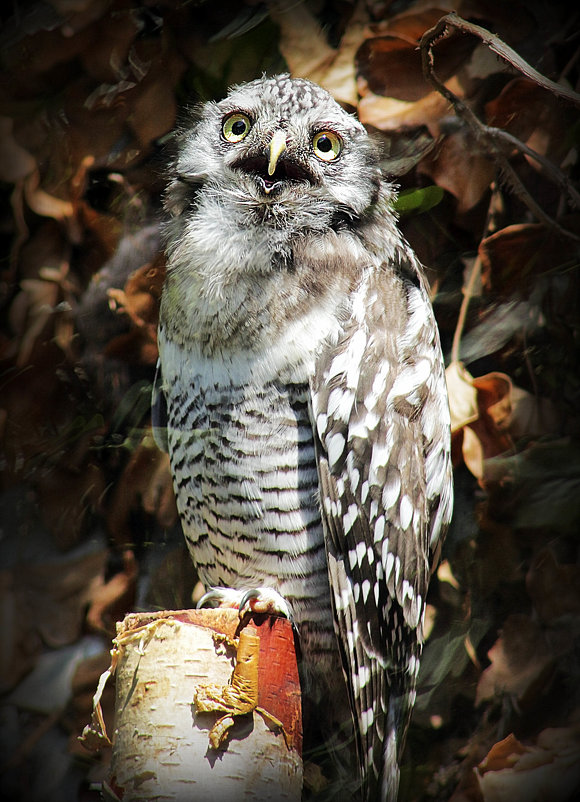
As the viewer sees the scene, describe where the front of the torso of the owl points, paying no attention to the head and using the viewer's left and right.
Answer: facing the viewer and to the left of the viewer
